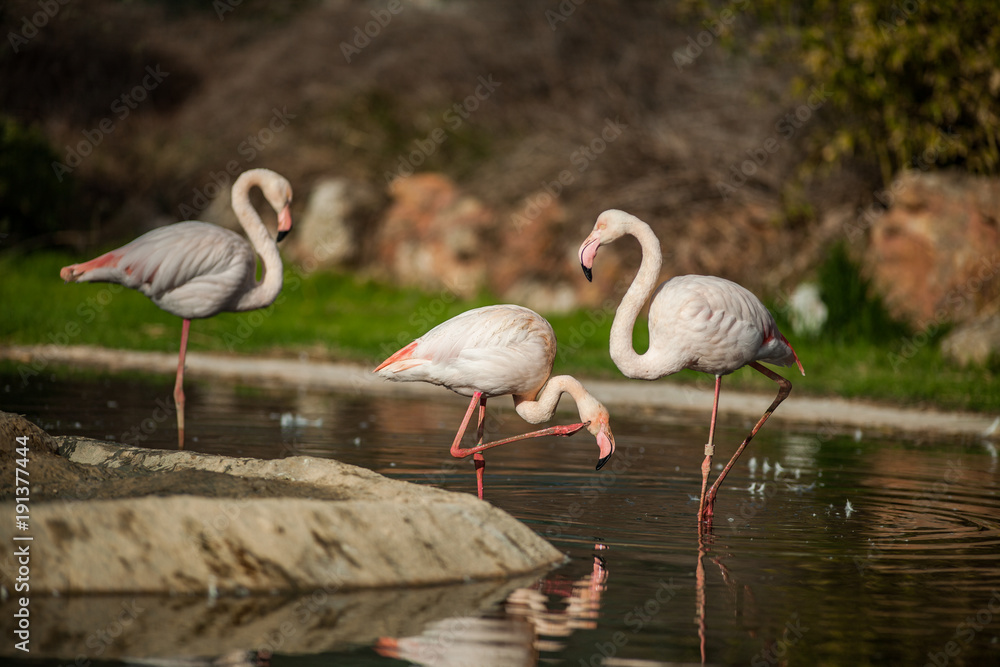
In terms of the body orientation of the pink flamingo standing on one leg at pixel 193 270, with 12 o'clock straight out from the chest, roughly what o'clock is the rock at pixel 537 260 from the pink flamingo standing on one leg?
The rock is roughly at 10 o'clock from the pink flamingo standing on one leg.

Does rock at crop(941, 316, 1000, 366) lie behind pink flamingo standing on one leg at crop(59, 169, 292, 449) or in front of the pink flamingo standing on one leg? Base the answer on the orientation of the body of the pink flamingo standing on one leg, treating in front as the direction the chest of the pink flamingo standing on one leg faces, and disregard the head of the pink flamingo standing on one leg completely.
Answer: in front

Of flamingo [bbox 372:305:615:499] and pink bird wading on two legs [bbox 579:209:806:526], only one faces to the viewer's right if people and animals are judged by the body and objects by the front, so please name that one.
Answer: the flamingo

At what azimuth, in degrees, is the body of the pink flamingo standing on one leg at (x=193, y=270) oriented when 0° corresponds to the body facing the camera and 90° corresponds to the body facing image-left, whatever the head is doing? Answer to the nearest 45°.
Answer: approximately 270°

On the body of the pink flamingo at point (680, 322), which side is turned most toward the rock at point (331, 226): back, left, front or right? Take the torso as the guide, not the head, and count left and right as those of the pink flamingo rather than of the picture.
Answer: right

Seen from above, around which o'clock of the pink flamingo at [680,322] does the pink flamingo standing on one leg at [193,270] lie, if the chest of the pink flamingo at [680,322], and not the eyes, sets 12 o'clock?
the pink flamingo standing on one leg at [193,270] is roughly at 1 o'clock from the pink flamingo at [680,322].

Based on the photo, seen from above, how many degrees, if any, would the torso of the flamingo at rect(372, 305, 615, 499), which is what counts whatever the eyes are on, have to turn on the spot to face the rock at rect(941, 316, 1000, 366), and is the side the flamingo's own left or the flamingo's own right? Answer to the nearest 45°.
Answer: approximately 45° to the flamingo's own left

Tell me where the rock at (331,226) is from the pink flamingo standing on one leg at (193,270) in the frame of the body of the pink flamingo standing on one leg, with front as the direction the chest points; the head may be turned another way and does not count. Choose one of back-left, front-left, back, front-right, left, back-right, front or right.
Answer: left

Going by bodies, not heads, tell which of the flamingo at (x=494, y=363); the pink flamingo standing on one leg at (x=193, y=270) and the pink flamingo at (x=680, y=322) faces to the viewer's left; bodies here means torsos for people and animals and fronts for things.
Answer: the pink flamingo at (x=680, y=322)

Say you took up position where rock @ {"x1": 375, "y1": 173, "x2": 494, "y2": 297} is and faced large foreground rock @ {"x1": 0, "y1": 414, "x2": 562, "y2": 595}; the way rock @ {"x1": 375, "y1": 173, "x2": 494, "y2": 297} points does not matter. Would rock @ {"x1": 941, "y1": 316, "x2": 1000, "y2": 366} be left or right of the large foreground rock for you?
left

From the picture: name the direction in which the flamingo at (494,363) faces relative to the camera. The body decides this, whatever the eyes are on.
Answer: to the viewer's right

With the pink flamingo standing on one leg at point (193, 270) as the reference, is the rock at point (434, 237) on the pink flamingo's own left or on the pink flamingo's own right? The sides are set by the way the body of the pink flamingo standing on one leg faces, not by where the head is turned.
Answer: on the pink flamingo's own left

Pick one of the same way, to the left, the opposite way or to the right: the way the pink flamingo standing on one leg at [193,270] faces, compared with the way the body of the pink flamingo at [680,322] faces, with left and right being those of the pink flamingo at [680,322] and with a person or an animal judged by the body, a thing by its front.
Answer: the opposite way

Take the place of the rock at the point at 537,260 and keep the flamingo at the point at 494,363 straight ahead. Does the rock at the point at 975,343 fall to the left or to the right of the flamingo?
left

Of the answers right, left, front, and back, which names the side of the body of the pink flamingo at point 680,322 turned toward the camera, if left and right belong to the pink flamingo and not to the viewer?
left

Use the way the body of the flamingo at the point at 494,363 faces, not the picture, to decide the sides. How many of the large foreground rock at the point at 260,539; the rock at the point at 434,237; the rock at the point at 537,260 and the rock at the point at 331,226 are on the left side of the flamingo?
3
